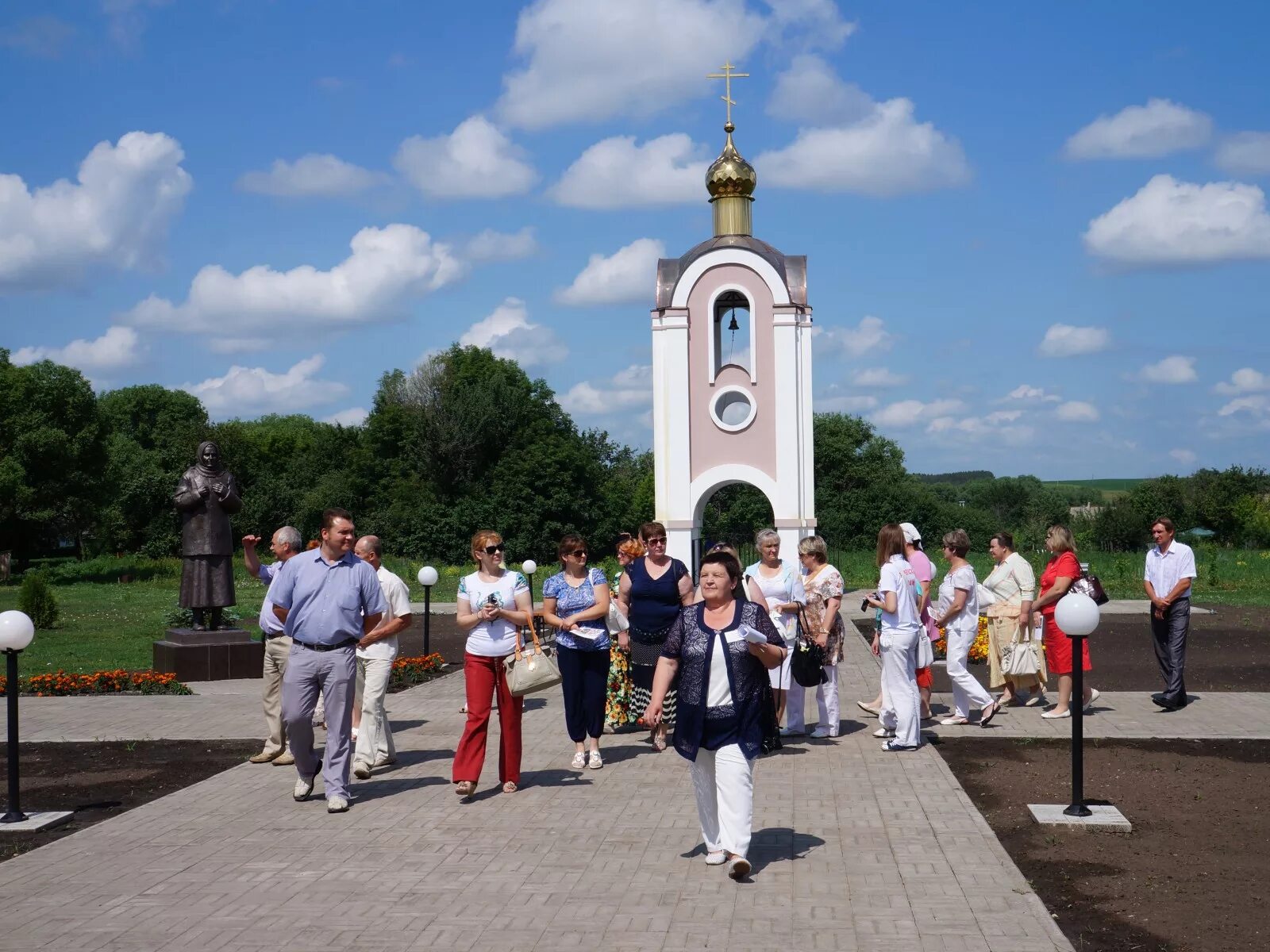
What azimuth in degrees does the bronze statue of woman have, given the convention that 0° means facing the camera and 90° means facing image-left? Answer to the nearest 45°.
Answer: approximately 0°

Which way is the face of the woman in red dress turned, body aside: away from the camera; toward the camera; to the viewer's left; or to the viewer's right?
to the viewer's left

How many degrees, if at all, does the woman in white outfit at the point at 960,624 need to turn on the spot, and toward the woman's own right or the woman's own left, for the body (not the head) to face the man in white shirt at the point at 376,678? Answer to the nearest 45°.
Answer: approximately 45° to the woman's own left

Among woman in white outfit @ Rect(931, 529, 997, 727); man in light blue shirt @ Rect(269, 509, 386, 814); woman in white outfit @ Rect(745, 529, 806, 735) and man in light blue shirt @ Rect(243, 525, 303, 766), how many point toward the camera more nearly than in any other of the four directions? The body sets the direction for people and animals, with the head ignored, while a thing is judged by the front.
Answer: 2

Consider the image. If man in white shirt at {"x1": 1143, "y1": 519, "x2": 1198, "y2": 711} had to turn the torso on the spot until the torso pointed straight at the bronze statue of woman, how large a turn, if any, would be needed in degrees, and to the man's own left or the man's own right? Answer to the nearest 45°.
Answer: approximately 45° to the man's own right

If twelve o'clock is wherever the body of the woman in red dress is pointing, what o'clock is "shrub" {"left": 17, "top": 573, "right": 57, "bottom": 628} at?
The shrub is roughly at 1 o'clock from the woman in red dress.

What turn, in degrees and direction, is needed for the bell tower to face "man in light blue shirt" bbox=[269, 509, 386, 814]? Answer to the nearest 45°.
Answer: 0° — it already faces them

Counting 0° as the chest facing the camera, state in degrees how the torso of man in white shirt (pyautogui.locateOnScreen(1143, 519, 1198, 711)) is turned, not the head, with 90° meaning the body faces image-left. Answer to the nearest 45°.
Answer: approximately 45°

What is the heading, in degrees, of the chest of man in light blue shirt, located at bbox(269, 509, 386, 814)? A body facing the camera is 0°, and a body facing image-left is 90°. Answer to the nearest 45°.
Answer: approximately 0°

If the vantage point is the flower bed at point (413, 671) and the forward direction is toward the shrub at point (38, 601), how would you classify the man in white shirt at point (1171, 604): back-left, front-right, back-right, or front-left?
back-right

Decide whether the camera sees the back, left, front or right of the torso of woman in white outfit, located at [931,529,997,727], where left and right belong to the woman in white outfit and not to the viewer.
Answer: left

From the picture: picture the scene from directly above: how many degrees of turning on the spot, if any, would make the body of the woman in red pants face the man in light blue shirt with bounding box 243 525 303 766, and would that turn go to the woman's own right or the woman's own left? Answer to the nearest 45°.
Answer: approximately 135° to the woman's own right

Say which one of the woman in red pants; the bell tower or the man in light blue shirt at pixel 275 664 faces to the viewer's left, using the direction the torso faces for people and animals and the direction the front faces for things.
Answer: the man in light blue shirt

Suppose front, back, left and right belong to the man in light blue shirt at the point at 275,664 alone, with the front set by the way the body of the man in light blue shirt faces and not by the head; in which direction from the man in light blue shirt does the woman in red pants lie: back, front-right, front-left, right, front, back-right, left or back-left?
back-left

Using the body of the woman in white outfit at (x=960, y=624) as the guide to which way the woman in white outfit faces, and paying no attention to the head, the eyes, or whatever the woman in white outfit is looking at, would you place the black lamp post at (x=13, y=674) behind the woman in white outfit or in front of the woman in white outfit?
in front

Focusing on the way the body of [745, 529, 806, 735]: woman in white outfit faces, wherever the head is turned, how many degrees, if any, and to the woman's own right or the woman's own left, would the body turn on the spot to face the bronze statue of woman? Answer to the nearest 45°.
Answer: approximately 135° to the woman's own right
